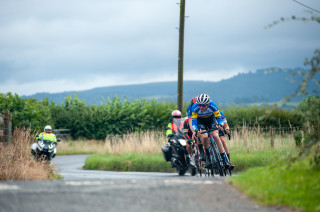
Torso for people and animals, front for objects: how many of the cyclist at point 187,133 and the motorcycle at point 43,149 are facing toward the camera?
2

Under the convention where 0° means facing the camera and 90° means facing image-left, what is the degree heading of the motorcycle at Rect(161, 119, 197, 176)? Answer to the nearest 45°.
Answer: approximately 315°

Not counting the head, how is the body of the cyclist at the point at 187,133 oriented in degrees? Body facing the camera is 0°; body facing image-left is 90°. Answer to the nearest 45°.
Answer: approximately 0°

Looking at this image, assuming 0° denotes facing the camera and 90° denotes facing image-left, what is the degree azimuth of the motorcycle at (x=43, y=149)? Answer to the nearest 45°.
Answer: approximately 0°

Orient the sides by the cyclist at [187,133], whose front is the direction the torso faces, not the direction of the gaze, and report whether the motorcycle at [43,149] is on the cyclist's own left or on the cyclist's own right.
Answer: on the cyclist's own right

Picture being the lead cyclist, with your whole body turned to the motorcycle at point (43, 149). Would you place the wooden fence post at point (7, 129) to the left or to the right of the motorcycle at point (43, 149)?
left

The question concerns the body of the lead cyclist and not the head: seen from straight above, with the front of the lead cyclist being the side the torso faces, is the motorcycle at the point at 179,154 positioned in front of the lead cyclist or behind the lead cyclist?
behind

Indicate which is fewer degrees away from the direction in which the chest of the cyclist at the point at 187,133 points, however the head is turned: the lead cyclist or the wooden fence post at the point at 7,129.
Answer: the lead cyclist

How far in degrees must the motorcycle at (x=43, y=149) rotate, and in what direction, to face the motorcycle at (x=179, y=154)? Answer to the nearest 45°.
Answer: approximately 45° to its left
